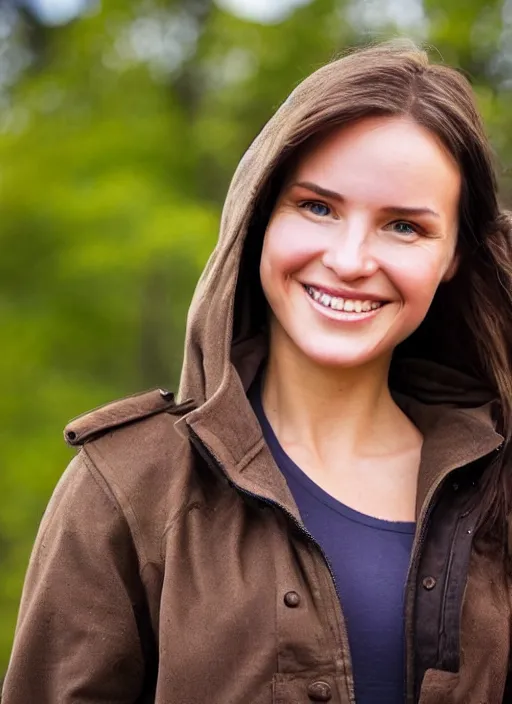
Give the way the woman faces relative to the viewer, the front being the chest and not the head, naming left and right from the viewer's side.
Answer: facing the viewer

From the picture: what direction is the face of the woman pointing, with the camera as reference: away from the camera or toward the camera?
toward the camera
